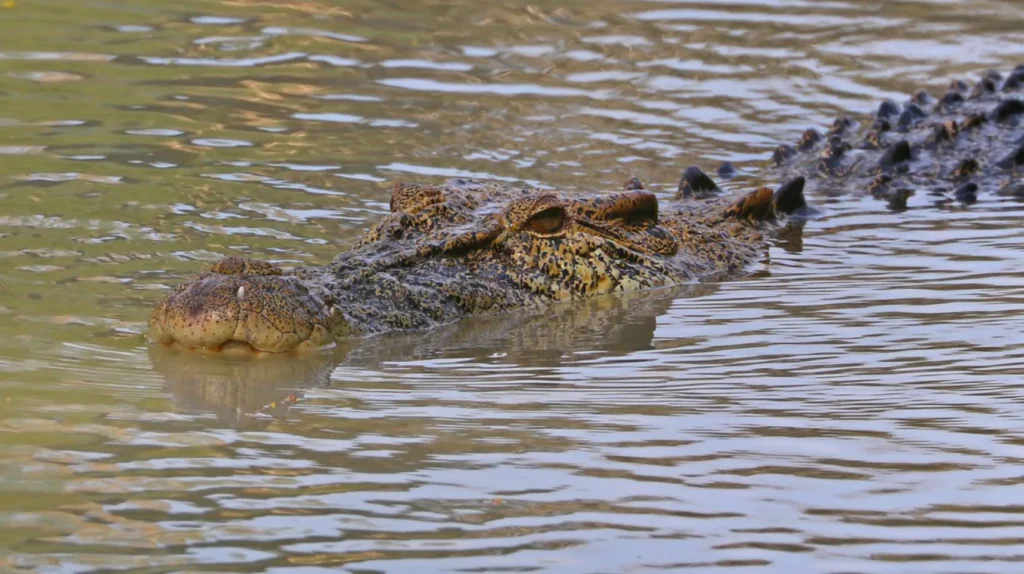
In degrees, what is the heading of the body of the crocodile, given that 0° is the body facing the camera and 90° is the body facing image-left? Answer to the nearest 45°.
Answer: approximately 45°
